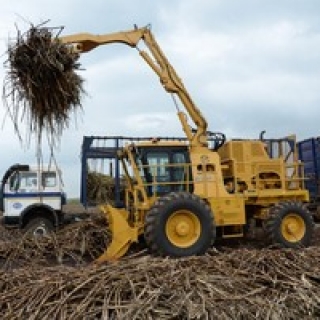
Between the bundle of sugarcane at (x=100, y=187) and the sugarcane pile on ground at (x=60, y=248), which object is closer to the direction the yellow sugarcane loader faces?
the sugarcane pile on ground

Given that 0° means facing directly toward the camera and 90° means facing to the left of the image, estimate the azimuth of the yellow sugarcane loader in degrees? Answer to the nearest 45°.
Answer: approximately 90°

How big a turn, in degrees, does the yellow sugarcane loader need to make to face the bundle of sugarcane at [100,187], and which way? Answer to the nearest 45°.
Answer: approximately 45° to its right

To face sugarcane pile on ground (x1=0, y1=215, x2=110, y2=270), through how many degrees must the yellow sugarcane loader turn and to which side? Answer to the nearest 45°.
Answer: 0° — it already faces it
